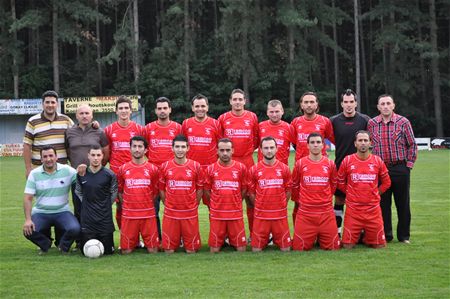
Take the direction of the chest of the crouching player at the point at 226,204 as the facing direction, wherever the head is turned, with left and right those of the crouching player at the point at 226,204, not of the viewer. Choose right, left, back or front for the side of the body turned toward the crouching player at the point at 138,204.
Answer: right

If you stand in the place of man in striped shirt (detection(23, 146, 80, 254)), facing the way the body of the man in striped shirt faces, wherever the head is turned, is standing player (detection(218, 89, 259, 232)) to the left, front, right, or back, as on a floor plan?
left

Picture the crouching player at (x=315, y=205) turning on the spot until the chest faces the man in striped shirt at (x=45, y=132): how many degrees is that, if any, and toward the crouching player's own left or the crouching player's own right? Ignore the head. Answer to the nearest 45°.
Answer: approximately 90° to the crouching player's own right

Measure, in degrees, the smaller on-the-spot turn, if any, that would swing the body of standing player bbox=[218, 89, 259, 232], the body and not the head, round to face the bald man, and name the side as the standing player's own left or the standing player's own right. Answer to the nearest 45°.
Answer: approximately 90° to the standing player's own right

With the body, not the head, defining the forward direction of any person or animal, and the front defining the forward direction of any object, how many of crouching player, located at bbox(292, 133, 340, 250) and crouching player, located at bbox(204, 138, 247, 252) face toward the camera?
2

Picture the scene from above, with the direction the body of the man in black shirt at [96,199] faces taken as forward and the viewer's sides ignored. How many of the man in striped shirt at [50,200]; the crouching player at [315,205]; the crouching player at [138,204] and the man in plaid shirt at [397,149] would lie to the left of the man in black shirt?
3

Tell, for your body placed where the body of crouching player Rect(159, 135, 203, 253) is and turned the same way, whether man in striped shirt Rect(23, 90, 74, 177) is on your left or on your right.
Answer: on your right

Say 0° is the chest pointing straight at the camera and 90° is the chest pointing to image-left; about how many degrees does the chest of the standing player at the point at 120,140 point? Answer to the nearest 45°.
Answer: approximately 0°
